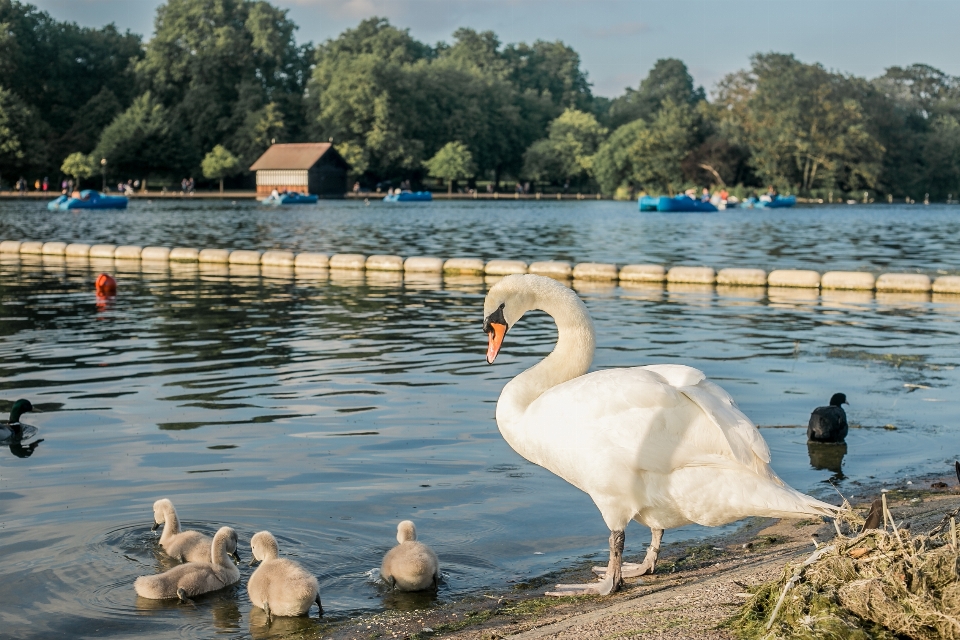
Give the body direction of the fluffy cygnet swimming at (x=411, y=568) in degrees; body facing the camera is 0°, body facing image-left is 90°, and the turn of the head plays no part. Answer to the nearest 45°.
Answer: approximately 180°

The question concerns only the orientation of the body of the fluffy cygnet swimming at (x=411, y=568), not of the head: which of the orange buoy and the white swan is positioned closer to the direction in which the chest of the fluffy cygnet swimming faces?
the orange buoy

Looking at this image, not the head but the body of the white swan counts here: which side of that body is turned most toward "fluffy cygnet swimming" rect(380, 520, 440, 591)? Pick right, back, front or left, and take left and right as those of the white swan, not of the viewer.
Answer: front

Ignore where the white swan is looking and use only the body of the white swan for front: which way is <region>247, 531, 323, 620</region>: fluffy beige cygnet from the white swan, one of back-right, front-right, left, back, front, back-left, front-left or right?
front

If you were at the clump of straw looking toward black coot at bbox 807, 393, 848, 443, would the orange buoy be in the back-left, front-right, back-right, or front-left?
front-left

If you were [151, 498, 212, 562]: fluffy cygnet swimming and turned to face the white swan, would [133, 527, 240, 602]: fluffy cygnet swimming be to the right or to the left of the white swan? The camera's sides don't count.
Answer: right

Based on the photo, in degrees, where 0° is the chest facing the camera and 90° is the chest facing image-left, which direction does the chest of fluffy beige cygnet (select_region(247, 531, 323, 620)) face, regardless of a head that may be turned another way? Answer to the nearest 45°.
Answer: approximately 135°

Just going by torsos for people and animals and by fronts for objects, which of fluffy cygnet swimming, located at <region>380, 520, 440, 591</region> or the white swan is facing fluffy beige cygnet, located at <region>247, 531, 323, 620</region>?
the white swan

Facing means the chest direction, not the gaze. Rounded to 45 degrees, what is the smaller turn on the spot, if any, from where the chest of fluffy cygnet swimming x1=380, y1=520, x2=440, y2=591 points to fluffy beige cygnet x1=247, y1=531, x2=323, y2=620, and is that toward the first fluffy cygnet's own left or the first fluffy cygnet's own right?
approximately 135° to the first fluffy cygnet's own left

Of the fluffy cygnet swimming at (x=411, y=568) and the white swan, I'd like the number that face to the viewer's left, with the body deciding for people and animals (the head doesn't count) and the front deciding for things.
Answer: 1

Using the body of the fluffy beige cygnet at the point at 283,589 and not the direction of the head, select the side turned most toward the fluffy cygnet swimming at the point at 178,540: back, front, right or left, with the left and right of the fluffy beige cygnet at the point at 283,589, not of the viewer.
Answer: front

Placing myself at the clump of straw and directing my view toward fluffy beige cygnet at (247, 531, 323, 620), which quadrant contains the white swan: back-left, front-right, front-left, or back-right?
front-right

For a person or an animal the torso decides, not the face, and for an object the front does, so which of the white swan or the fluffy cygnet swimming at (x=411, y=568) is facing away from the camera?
the fluffy cygnet swimming

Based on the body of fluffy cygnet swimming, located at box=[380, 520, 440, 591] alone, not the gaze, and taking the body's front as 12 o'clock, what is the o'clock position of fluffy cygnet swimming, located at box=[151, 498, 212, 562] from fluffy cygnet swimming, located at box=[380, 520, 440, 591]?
fluffy cygnet swimming, located at box=[151, 498, 212, 562] is roughly at 10 o'clock from fluffy cygnet swimming, located at box=[380, 520, 440, 591].

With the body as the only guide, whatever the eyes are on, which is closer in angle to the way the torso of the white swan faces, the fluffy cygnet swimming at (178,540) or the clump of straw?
the fluffy cygnet swimming

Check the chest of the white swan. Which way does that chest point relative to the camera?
to the viewer's left
